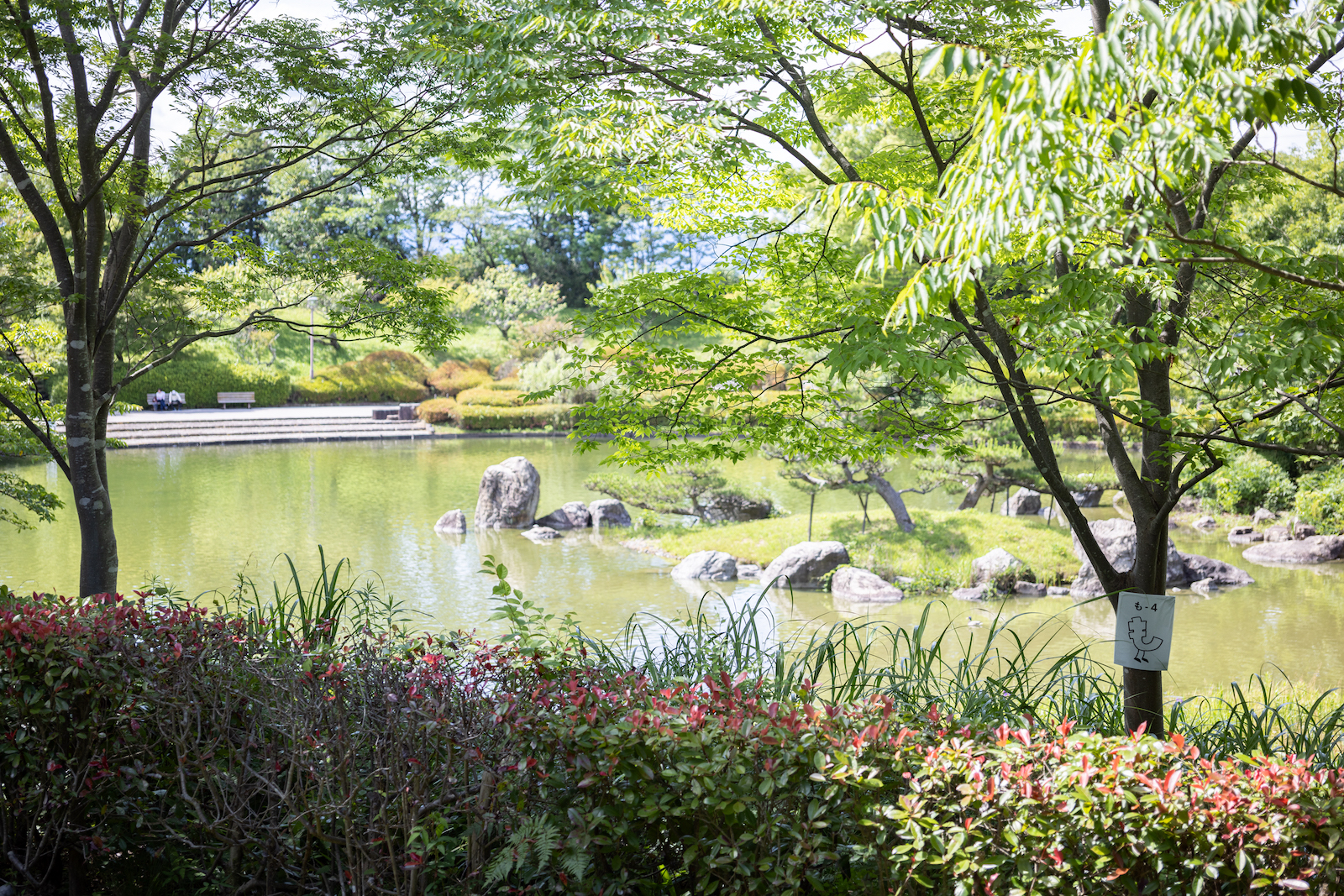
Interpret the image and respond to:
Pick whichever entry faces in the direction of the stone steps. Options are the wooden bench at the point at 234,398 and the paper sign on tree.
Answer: the wooden bench

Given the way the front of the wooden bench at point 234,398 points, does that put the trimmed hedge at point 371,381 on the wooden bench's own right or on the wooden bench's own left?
on the wooden bench's own left

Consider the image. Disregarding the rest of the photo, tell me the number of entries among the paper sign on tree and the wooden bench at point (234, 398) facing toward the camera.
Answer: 2

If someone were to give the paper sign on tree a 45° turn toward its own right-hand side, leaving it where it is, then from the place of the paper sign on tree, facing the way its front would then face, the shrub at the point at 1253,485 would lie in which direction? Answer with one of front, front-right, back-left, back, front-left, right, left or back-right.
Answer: back-right

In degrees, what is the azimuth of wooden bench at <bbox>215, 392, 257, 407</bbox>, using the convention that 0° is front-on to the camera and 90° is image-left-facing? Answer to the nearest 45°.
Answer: approximately 0°

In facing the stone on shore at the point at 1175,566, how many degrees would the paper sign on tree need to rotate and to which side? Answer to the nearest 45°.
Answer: approximately 180°

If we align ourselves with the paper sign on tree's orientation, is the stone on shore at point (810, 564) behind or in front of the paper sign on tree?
behind

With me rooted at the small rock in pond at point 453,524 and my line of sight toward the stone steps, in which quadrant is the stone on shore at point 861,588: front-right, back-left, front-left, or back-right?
back-right

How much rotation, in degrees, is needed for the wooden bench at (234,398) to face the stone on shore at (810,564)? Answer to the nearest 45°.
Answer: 0° — it already faces it

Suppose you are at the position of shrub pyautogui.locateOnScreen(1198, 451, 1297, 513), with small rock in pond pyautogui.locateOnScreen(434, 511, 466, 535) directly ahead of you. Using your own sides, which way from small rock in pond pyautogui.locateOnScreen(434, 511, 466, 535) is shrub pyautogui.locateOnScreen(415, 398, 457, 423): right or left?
right
